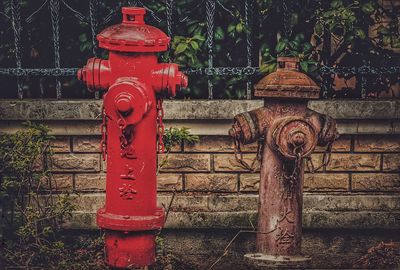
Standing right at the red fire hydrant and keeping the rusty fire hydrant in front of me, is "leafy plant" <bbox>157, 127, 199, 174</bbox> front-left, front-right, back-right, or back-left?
front-left

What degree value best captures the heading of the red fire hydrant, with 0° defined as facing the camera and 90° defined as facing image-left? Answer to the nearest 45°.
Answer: approximately 0°

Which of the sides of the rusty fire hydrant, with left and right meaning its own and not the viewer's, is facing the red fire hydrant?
right

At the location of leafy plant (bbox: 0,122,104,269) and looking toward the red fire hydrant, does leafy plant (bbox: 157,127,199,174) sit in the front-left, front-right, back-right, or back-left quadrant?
front-left

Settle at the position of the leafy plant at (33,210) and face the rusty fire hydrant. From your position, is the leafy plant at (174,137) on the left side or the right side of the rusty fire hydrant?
left

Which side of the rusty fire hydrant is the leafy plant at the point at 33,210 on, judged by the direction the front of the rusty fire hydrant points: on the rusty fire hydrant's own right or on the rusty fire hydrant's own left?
on the rusty fire hydrant's own right

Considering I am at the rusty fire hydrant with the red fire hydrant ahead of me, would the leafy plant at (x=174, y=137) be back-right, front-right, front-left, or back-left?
front-right

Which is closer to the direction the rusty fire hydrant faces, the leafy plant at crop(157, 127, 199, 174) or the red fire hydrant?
the red fire hydrant

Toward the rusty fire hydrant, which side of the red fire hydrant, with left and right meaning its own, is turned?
left

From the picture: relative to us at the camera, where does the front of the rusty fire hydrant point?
facing the viewer

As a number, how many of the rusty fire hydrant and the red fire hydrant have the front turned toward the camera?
2

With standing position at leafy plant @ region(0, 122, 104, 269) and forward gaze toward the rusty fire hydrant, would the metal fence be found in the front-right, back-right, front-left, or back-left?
front-left
